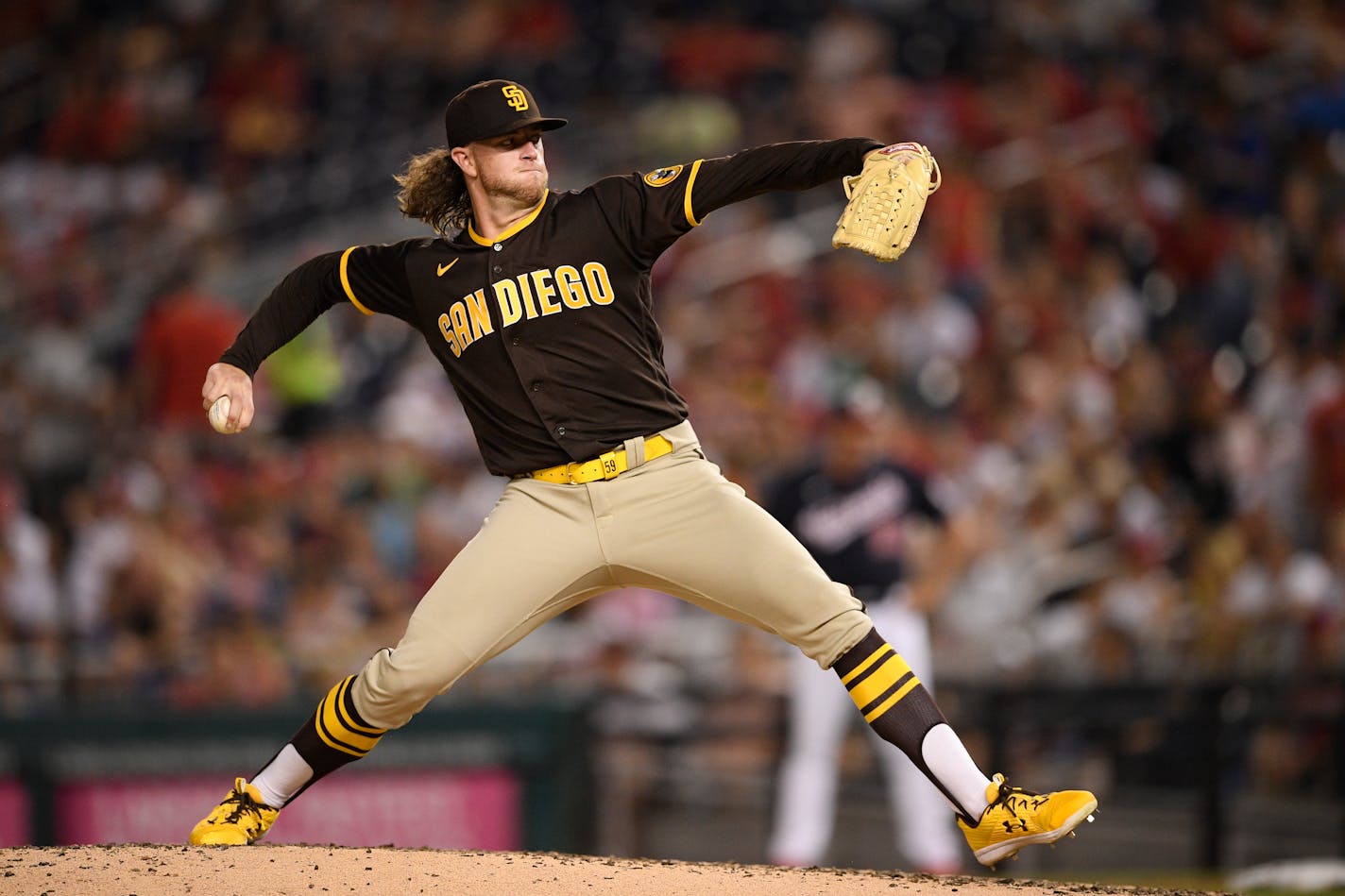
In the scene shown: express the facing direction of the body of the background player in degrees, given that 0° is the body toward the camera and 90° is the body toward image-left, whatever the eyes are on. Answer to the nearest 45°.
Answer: approximately 0°

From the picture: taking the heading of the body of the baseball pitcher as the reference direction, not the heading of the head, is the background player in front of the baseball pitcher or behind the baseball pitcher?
behind

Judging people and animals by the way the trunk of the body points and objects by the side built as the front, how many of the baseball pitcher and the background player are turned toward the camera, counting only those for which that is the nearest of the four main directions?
2

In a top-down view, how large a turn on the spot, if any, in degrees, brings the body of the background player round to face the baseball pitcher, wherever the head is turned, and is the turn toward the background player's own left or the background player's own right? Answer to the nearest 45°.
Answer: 0° — they already face them
